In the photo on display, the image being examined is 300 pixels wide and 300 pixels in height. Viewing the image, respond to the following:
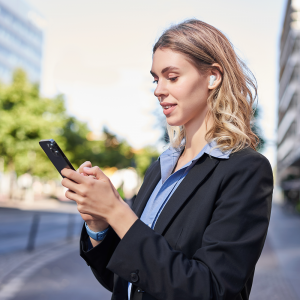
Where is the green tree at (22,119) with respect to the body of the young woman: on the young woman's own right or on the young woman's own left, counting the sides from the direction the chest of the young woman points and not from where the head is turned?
on the young woman's own right
